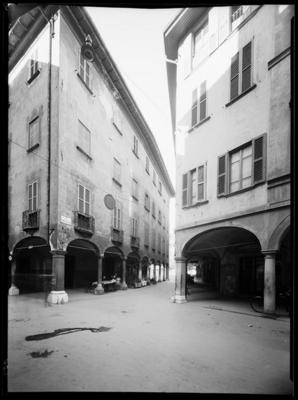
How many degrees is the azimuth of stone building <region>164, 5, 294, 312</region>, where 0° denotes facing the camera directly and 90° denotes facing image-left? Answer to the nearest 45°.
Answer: approximately 45°

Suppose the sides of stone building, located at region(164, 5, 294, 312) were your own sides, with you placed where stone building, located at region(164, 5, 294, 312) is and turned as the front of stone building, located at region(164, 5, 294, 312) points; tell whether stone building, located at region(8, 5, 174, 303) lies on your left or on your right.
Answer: on your right
